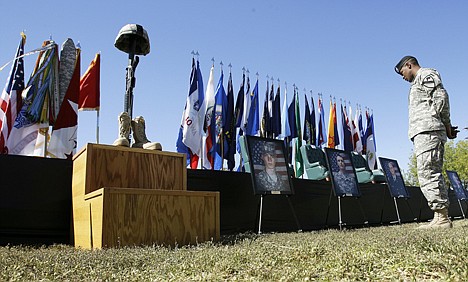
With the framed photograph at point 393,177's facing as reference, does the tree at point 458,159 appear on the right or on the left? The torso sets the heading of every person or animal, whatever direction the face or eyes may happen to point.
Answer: on its left

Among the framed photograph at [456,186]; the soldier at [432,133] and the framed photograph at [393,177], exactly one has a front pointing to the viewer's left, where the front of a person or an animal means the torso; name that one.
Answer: the soldier

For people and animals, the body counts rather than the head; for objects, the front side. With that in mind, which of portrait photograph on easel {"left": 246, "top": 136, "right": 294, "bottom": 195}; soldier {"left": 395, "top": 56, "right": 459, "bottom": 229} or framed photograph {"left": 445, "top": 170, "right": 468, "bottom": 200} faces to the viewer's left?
the soldier

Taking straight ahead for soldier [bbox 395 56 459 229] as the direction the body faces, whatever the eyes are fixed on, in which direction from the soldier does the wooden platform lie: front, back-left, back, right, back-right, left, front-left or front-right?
front-left

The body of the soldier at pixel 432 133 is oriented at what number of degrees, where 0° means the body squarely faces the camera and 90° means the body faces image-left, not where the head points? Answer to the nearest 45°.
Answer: approximately 90°

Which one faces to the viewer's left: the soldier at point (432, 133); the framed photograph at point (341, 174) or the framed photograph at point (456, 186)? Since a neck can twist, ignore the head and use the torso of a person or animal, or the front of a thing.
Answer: the soldier

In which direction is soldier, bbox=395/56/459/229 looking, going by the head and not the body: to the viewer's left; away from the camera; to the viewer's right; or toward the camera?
to the viewer's left
